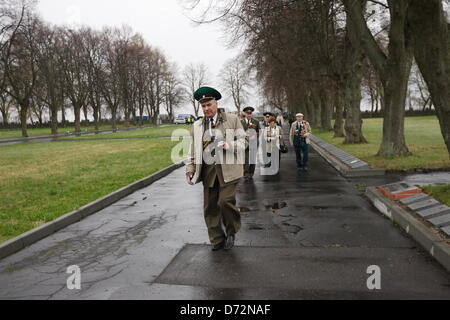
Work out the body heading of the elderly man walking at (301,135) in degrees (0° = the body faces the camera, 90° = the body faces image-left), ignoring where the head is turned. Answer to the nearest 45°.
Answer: approximately 0°

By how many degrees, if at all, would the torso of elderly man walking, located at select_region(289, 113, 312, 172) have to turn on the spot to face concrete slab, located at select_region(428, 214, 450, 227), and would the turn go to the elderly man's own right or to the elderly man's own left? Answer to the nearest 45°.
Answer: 0° — they already face it

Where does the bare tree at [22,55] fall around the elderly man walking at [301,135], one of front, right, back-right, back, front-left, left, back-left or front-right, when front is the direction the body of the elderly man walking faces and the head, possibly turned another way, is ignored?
back-right

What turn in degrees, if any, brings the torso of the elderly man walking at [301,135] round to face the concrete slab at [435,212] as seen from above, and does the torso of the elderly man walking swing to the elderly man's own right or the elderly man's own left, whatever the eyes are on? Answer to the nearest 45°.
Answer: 0° — they already face it

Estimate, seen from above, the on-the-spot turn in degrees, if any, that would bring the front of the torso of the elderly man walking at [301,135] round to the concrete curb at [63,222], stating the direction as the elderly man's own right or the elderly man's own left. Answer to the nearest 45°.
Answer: approximately 45° to the elderly man's own right

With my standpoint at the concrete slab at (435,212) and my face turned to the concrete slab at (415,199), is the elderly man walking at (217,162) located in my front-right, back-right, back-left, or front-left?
back-left

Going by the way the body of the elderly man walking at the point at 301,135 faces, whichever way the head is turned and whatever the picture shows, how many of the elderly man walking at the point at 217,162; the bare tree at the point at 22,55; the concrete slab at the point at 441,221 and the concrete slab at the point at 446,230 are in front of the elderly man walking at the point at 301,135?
3

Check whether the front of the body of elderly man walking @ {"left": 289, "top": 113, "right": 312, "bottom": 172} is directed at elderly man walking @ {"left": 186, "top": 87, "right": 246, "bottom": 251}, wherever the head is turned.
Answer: yes
